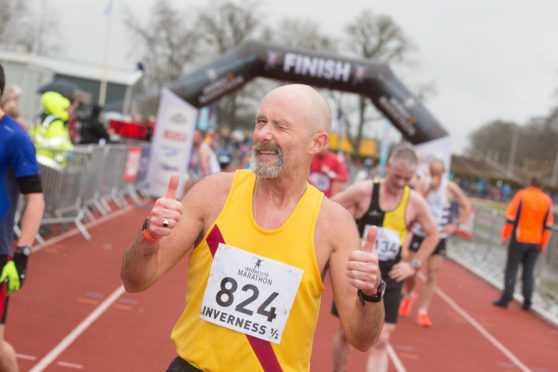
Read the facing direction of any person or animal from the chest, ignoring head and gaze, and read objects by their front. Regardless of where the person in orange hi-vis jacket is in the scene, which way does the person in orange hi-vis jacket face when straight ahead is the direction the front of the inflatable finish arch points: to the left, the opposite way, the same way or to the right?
the opposite way

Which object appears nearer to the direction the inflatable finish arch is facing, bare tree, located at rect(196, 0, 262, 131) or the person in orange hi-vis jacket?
the person in orange hi-vis jacket

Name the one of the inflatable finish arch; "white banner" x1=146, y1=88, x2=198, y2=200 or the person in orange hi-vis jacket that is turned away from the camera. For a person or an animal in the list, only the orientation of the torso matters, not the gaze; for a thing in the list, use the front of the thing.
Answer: the person in orange hi-vis jacket

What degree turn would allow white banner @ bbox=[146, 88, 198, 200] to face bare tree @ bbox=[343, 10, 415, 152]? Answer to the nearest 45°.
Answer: approximately 135° to its left

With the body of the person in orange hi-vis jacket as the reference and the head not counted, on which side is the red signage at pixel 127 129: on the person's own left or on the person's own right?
on the person's own left

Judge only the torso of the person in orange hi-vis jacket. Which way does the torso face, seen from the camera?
away from the camera

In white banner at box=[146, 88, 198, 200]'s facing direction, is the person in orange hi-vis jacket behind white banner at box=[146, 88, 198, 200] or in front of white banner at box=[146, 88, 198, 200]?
in front

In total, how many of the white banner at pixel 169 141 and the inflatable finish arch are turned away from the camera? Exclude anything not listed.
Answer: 0

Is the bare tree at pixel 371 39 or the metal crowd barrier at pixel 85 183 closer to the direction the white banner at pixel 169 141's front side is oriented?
the metal crowd barrier

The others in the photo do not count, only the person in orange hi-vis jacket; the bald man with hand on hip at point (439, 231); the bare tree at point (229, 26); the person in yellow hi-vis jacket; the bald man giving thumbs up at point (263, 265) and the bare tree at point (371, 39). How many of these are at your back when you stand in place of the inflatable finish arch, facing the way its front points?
2

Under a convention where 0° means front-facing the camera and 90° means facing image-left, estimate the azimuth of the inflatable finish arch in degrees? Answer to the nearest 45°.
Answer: approximately 0°
